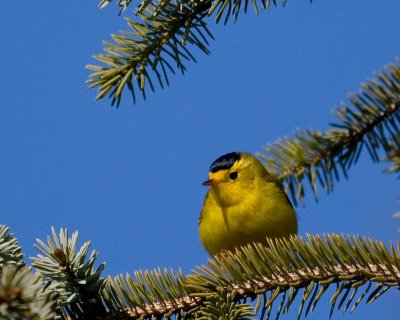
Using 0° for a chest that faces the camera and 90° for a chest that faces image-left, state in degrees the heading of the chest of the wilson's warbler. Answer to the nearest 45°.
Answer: approximately 45°

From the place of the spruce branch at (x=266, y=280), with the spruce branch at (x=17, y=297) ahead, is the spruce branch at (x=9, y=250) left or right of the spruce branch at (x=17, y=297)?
right

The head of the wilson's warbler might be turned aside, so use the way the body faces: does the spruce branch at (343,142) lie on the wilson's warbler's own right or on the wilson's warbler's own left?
on the wilson's warbler's own left
